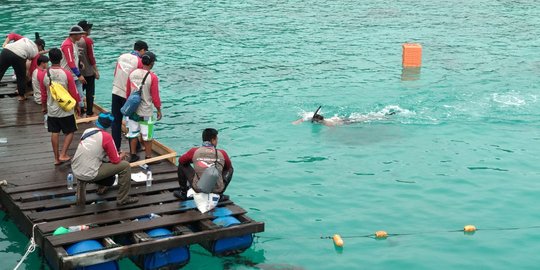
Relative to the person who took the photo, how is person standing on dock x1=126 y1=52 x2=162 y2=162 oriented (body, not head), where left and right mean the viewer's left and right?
facing away from the viewer and to the right of the viewer

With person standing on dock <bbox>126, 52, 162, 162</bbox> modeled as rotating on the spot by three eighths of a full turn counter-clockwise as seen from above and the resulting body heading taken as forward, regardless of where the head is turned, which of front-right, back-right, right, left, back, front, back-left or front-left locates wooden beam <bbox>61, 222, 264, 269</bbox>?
left

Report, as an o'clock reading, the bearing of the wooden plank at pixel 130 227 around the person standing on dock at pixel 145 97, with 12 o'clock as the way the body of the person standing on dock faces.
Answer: The wooden plank is roughly at 5 o'clock from the person standing on dock.

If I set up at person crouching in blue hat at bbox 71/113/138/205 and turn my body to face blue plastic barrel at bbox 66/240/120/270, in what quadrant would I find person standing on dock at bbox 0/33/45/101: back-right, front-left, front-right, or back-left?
back-right

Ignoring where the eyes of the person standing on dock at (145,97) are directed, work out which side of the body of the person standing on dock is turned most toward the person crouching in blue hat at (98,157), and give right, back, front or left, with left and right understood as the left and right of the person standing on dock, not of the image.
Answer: back
